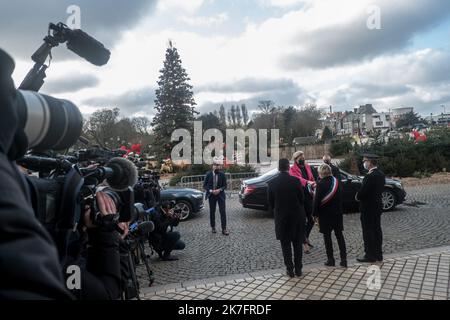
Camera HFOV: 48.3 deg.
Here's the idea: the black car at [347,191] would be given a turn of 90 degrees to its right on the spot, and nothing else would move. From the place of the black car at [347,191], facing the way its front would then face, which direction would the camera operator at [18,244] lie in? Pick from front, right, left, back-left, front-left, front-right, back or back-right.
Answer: front

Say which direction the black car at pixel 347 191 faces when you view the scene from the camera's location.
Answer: facing to the right of the viewer

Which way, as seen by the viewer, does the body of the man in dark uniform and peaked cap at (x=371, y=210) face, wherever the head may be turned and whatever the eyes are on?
to the viewer's left

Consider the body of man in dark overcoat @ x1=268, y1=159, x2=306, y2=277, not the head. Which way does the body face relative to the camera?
away from the camera

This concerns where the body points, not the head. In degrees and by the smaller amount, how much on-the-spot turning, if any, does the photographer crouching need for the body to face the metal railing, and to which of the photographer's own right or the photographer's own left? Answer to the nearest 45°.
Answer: approximately 90° to the photographer's own left

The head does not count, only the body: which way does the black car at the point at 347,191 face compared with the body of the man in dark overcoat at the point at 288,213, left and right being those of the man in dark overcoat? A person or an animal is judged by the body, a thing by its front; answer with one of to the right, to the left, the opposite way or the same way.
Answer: to the right

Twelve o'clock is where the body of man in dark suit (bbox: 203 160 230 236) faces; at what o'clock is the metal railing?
The metal railing is roughly at 6 o'clock from the man in dark suit.

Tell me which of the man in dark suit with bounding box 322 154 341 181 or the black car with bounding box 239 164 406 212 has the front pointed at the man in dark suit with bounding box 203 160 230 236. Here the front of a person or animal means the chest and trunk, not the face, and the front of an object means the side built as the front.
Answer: the man in dark suit with bounding box 322 154 341 181

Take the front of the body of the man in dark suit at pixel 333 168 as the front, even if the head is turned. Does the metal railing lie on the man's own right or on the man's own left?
on the man's own right

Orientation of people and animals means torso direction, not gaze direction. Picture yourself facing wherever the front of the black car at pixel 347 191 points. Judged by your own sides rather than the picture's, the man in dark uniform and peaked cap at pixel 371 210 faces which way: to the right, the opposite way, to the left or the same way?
the opposite way

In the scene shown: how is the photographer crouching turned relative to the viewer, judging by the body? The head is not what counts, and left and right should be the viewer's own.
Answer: facing to the right of the viewer

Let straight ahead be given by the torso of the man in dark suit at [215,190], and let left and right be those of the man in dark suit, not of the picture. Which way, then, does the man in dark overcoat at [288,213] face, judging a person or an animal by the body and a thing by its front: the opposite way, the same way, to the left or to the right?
the opposite way

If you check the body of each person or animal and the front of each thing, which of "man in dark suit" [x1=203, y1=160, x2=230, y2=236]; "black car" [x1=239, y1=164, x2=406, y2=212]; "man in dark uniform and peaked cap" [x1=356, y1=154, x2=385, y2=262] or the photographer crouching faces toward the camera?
the man in dark suit
